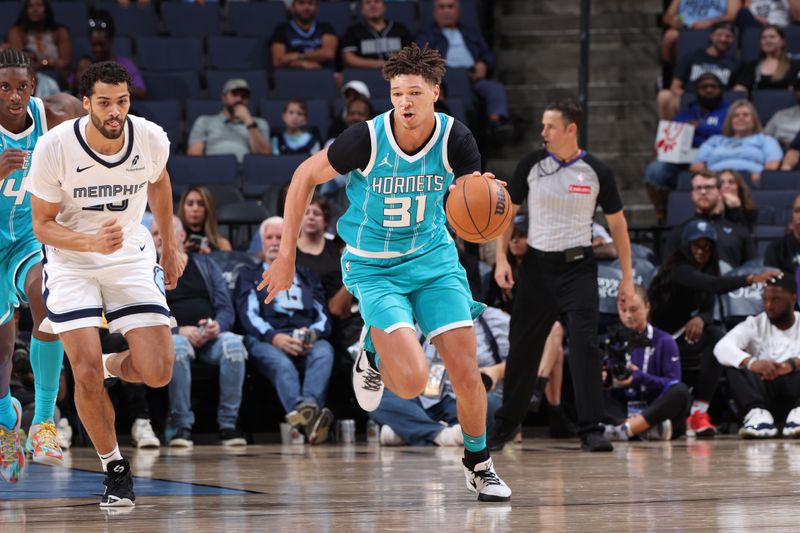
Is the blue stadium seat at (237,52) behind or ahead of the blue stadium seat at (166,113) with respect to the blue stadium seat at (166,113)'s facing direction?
behind

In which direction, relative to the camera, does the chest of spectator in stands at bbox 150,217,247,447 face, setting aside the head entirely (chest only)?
toward the camera

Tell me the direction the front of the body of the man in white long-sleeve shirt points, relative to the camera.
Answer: toward the camera

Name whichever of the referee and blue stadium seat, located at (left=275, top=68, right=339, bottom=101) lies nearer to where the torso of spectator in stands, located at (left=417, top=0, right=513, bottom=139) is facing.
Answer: the referee

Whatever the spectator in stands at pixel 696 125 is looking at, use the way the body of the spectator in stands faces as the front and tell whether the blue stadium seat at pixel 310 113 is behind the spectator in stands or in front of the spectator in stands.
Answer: in front

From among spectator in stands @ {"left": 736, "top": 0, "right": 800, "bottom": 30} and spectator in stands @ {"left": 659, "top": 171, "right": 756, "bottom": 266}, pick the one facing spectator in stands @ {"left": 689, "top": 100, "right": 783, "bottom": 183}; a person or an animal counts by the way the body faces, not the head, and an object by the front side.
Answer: spectator in stands @ {"left": 736, "top": 0, "right": 800, "bottom": 30}

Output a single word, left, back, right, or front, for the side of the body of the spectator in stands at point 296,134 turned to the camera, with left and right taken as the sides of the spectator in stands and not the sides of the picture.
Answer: front

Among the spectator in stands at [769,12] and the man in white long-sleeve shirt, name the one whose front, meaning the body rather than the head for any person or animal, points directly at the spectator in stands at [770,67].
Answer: the spectator in stands at [769,12]
